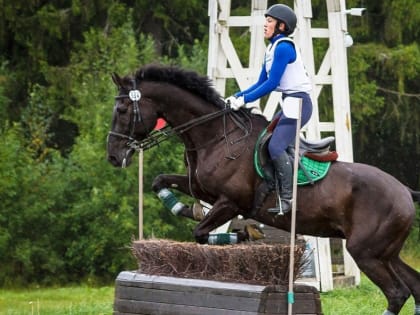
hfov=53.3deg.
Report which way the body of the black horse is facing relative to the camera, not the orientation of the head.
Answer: to the viewer's left

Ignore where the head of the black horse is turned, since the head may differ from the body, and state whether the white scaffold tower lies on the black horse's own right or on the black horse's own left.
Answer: on the black horse's own right

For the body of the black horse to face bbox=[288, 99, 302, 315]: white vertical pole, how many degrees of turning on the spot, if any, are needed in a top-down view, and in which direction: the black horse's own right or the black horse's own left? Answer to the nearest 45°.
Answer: approximately 135° to the black horse's own left
